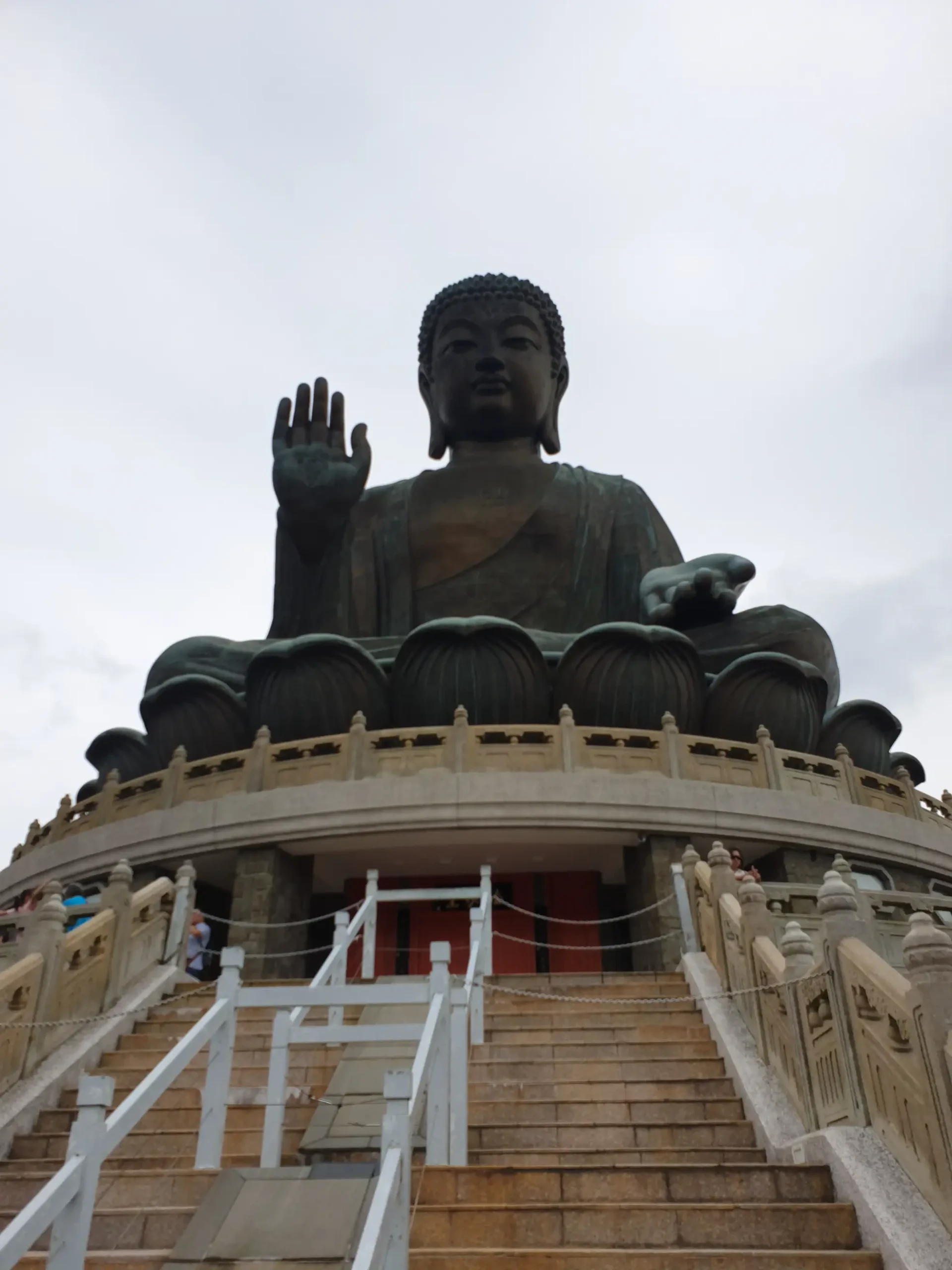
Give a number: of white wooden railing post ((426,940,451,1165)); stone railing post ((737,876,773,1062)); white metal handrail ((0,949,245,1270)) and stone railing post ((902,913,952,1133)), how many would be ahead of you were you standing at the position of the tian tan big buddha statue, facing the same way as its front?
4

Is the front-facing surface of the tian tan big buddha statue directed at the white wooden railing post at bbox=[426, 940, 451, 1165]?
yes

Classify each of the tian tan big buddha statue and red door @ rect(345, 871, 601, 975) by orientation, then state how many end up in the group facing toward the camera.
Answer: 2

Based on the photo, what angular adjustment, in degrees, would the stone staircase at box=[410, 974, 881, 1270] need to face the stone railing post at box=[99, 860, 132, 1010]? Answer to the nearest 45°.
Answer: approximately 135° to its right

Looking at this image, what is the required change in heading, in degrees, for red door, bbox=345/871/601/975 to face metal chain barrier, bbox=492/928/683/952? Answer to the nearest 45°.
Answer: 0° — it already faces it

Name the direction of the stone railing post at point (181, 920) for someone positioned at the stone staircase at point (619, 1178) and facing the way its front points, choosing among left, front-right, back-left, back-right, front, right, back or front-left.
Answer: back-right

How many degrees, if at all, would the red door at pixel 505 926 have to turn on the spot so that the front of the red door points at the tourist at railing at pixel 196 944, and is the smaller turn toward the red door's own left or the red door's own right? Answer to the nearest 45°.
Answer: approximately 45° to the red door's own right

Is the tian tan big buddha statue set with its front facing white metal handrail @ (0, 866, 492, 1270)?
yes

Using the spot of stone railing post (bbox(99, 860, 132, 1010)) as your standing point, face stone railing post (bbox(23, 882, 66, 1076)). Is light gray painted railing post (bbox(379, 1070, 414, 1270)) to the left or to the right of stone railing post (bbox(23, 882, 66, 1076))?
left
